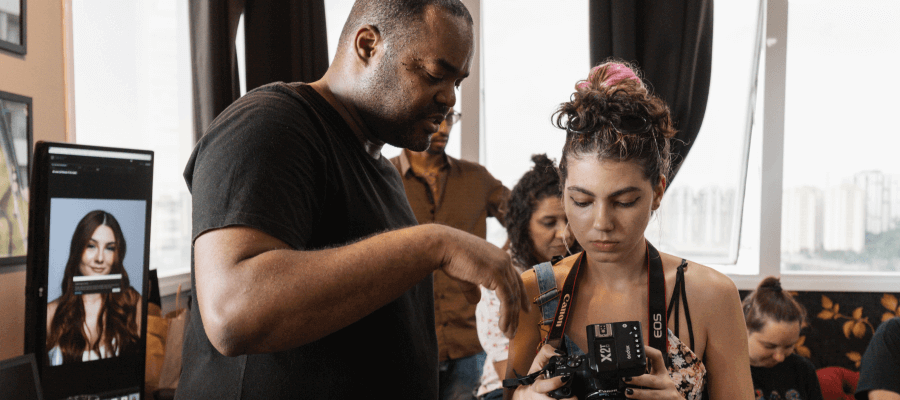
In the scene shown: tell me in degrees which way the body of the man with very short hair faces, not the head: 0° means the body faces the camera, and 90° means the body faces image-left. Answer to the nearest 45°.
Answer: approximately 315°

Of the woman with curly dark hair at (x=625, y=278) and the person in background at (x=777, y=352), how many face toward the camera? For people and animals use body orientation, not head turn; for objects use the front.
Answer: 2

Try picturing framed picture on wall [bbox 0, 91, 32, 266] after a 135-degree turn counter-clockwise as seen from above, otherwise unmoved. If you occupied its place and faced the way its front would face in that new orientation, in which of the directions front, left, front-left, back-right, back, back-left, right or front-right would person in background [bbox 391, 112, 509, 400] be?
right

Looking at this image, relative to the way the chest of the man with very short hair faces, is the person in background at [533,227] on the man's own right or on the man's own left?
on the man's own left

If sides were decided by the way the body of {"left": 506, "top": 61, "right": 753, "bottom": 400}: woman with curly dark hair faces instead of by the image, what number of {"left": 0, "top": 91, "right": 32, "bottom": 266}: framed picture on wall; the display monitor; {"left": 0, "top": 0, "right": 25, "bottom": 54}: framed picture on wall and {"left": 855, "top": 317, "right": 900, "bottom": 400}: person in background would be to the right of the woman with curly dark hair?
3

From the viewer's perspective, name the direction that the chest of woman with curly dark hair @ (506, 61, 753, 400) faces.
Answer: toward the camera

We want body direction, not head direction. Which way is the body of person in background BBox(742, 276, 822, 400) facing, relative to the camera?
toward the camera

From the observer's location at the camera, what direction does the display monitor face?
facing the viewer and to the right of the viewer

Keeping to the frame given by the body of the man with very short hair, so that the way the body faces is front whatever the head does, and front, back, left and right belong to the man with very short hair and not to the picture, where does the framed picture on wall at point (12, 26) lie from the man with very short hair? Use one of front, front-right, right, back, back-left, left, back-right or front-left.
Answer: back
